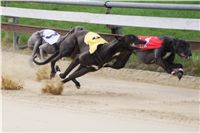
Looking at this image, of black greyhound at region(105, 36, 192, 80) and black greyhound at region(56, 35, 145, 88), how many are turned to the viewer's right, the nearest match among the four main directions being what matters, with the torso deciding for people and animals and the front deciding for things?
2

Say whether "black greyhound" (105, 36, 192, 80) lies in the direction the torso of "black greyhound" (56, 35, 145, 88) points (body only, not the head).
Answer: yes

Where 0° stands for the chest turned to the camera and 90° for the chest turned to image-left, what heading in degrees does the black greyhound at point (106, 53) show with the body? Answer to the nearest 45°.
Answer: approximately 270°

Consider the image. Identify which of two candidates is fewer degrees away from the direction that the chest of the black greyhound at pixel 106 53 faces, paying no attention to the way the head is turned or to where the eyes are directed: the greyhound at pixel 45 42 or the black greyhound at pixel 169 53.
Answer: the black greyhound

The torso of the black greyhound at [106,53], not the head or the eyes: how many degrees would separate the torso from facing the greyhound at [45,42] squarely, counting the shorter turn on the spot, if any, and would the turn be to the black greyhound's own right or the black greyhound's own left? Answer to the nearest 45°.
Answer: approximately 135° to the black greyhound's own left

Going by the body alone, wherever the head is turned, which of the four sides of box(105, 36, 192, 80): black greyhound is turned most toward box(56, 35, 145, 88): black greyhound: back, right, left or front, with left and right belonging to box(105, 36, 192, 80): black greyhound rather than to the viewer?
back

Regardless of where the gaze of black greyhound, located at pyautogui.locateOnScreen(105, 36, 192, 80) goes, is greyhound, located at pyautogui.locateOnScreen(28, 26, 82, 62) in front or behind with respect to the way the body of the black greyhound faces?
behind

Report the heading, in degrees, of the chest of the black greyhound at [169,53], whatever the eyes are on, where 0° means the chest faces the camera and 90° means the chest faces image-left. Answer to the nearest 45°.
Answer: approximately 270°
